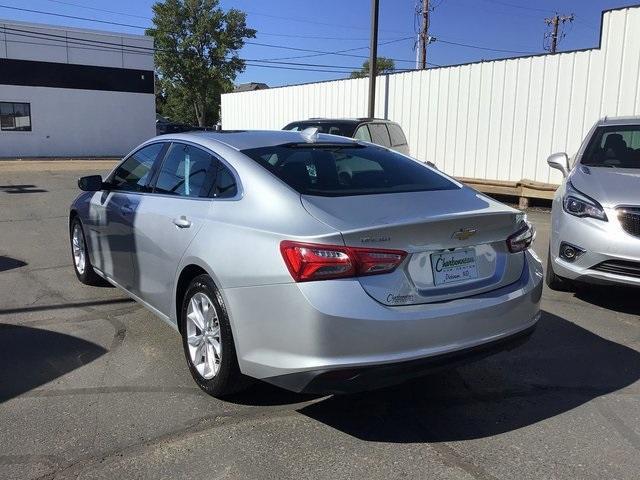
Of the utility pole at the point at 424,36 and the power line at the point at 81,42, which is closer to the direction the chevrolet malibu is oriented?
the power line

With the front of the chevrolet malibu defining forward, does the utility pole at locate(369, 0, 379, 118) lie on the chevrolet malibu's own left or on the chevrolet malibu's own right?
on the chevrolet malibu's own right

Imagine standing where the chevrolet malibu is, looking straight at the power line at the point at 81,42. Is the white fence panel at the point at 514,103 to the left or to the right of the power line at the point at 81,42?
right

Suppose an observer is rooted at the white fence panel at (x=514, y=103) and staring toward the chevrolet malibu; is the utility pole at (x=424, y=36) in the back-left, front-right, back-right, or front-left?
back-right

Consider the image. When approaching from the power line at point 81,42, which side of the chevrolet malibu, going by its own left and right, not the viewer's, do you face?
front

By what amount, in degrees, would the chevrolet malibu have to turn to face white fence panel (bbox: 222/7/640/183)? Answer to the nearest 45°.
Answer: approximately 90° to its right

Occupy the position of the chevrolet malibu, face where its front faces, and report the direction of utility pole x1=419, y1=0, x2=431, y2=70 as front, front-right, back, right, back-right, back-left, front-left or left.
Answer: front-right

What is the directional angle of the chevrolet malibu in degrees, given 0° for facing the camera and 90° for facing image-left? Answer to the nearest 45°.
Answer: approximately 135°

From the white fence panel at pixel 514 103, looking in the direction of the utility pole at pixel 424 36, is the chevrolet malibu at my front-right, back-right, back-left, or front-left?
back-left
